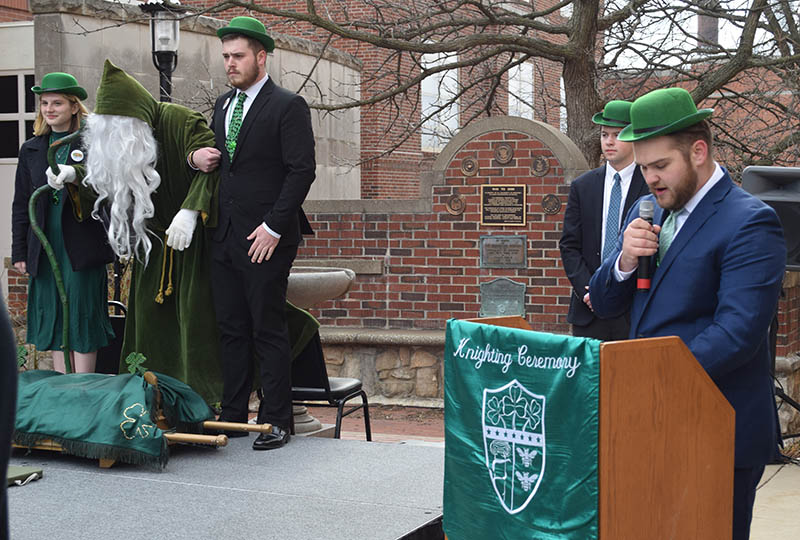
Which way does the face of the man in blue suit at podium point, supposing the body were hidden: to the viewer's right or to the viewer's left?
to the viewer's left

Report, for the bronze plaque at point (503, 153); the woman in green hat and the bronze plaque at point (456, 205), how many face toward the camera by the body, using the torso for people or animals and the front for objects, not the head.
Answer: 3

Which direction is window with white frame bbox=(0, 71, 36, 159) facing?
toward the camera

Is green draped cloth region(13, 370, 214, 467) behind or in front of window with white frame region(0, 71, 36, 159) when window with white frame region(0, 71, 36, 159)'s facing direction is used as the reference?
in front

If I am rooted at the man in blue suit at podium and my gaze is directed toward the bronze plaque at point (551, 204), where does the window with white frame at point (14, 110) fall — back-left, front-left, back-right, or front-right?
front-left

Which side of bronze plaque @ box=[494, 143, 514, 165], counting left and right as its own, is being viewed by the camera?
front

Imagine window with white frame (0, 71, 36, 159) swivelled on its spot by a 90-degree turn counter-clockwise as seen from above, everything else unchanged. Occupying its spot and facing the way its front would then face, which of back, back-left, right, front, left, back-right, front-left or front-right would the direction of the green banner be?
right

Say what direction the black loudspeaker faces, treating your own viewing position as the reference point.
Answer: facing the viewer and to the left of the viewer

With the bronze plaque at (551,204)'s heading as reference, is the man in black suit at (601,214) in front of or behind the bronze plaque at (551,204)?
in front
